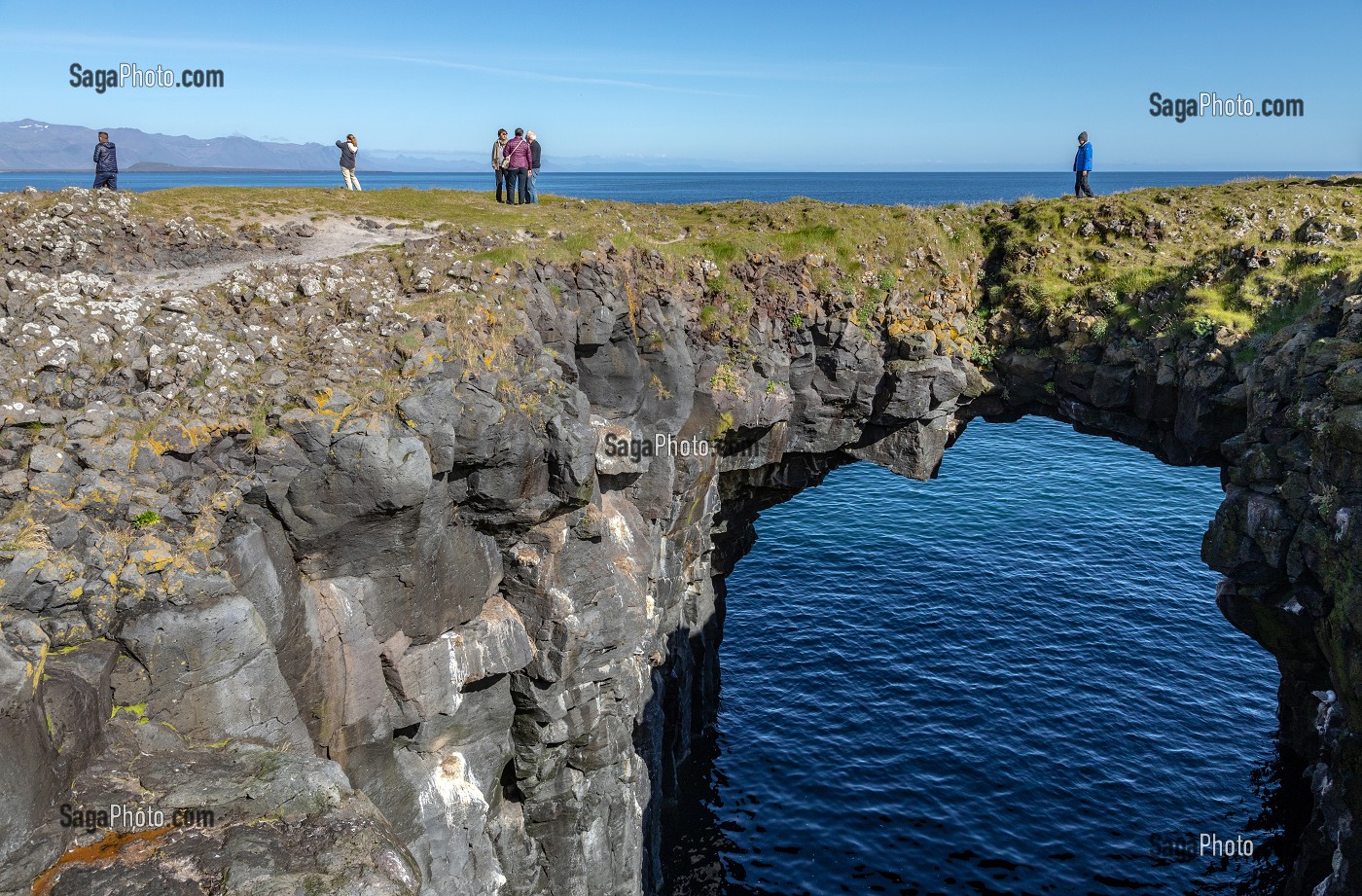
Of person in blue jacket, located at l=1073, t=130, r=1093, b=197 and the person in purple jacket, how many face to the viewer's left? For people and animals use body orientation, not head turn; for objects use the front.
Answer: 1

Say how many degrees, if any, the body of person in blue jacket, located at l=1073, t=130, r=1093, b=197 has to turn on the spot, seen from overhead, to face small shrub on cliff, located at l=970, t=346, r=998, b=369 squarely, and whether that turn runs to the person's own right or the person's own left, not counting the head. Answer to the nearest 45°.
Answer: approximately 45° to the person's own left

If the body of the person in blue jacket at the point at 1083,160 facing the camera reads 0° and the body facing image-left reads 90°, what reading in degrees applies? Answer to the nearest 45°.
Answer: approximately 90°
